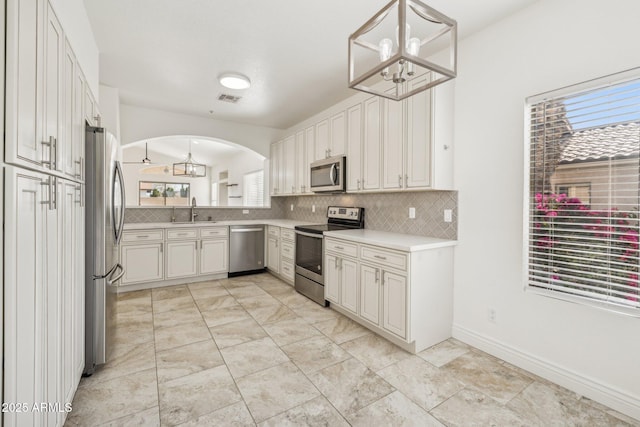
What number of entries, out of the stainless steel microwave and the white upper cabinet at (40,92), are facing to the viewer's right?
1

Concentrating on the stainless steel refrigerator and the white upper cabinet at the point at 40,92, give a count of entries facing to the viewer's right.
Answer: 2

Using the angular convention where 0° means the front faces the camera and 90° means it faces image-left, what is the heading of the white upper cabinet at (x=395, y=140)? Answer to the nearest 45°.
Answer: approximately 45°

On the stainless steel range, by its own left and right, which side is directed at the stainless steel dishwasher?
right

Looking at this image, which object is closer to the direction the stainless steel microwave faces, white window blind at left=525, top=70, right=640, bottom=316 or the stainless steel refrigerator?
the stainless steel refrigerator

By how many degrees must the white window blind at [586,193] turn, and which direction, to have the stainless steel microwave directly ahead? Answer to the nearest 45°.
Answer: approximately 45° to its right

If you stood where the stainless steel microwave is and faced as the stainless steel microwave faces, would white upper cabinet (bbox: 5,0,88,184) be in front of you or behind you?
in front

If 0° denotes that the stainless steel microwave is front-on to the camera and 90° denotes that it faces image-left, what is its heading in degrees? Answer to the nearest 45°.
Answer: approximately 45°

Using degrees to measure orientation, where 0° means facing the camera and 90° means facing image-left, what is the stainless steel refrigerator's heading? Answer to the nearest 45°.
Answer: approximately 270°
